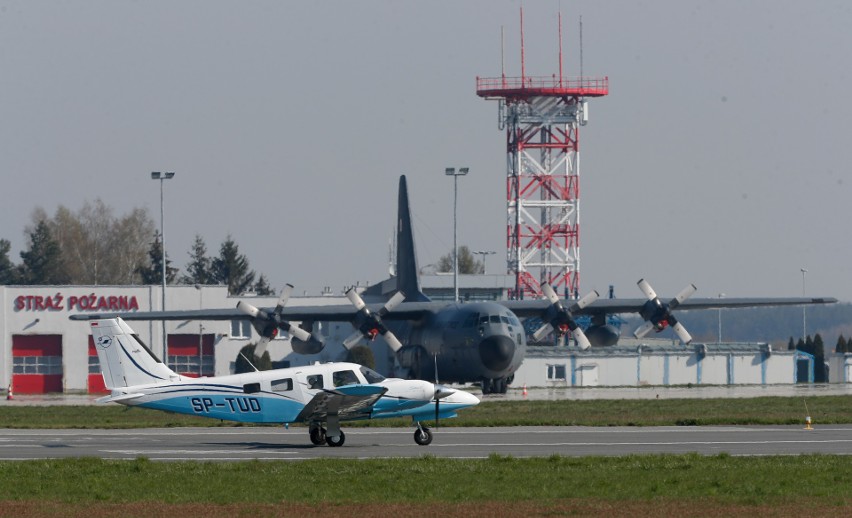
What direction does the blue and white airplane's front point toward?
to the viewer's right
